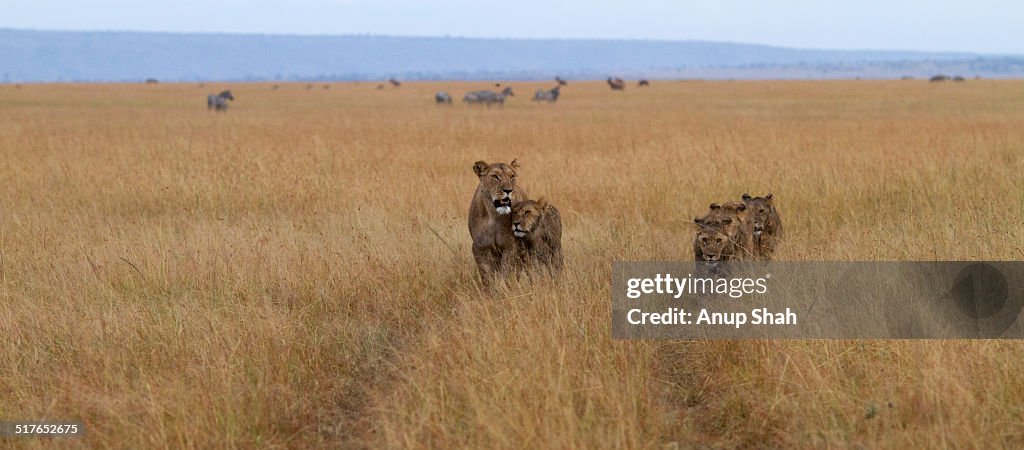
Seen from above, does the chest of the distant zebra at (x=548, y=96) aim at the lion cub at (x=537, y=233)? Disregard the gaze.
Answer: no

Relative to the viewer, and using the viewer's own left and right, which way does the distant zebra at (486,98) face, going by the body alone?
facing to the right of the viewer

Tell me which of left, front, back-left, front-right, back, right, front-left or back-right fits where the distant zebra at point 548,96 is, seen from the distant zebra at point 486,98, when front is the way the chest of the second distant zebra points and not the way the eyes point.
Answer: front-left

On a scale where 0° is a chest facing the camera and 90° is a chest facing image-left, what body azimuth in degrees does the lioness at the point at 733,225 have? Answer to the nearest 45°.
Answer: approximately 45°

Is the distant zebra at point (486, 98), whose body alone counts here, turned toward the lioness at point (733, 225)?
no

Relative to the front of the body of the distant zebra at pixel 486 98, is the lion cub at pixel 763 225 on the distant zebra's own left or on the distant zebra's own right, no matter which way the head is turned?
on the distant zebra's own right

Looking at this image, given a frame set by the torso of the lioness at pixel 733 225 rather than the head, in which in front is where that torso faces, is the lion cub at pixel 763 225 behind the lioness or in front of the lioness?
behind

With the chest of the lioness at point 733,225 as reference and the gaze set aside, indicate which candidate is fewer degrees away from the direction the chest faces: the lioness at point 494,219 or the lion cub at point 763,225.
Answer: the lioness

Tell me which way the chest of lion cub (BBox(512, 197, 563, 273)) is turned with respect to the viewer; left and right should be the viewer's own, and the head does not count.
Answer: facing the viewer and to the left of the viewer

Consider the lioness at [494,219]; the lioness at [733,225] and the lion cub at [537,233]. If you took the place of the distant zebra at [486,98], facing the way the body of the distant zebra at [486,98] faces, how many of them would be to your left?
0

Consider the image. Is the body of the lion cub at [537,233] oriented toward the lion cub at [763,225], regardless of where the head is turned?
no
